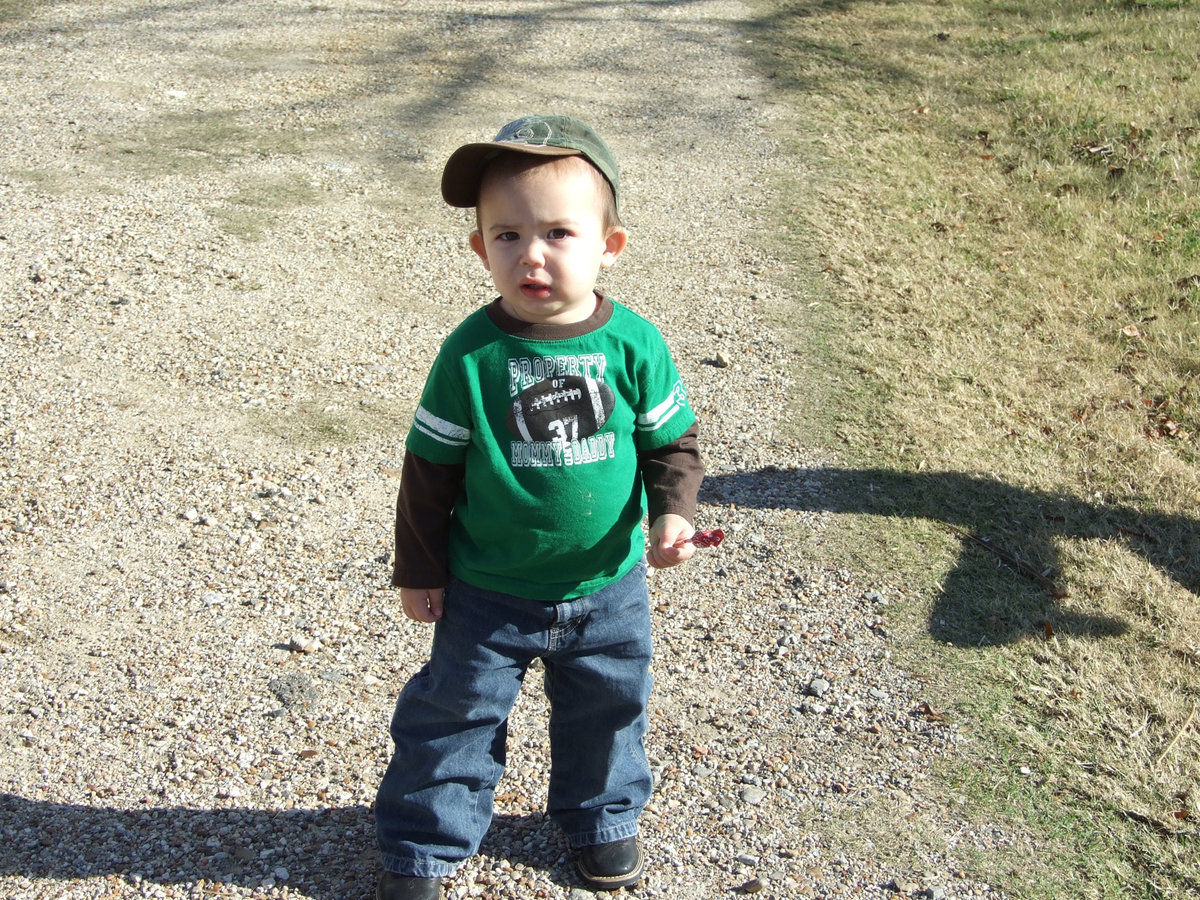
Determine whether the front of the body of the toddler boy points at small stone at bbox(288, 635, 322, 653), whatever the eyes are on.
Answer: no

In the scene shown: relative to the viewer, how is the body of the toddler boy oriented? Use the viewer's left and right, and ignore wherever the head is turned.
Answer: facing the viewer

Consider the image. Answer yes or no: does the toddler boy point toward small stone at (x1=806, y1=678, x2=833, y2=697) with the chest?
no

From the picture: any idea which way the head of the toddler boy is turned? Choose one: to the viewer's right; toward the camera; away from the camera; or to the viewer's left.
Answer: toward the camera
